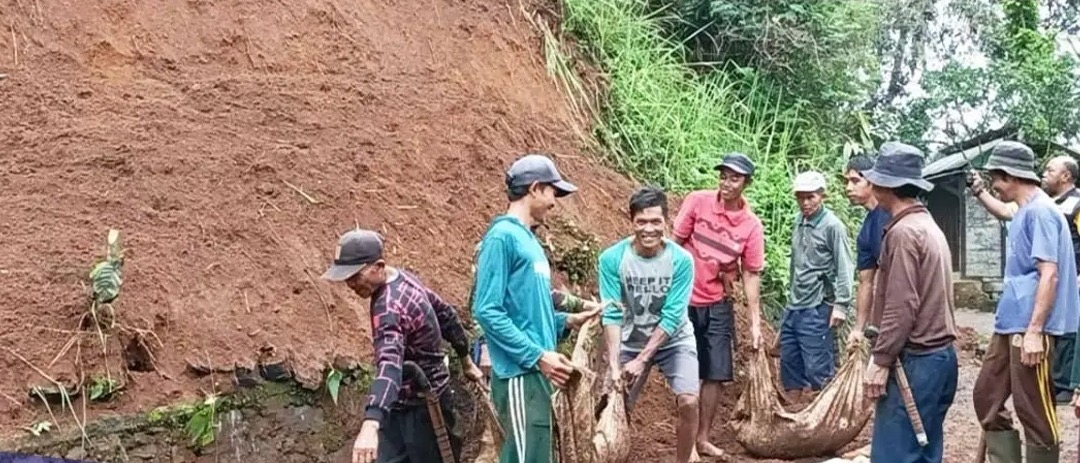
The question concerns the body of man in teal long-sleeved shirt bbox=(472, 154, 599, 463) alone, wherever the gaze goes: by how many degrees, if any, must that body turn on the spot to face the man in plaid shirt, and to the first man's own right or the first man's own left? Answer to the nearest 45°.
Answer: approximately 180°

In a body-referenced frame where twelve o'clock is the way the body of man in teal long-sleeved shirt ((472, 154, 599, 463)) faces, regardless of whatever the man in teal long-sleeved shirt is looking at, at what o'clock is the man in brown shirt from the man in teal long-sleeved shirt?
The man in brown shirt is roughly at 12 o'clock from the man in teal long-sleeved shirt.

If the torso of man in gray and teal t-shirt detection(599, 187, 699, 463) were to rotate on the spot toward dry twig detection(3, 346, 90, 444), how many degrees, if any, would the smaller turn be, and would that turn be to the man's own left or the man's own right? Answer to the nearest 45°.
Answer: approximately 90° to the man's own right

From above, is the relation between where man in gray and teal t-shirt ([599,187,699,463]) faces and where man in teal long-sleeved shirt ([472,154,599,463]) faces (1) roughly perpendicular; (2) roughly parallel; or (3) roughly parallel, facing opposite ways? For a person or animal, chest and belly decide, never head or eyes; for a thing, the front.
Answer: roughly perpendicular

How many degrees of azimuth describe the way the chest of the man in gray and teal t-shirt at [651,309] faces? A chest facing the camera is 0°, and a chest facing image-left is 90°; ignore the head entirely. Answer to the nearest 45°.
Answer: approximately 0°

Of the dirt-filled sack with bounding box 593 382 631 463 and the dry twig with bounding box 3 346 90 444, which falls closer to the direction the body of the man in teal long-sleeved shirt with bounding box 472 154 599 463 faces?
the dirt-filled sack

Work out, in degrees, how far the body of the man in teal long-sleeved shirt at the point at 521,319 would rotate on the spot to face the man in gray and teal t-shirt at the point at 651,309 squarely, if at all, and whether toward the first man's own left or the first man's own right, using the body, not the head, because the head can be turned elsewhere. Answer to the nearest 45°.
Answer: approximately 45° to the first man's own left

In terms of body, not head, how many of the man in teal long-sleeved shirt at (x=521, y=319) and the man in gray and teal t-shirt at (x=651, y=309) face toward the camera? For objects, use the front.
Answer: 1

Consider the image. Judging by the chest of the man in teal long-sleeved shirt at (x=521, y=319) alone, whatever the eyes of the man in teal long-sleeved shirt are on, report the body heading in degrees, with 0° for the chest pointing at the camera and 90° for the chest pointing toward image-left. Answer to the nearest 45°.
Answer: approximately 270°

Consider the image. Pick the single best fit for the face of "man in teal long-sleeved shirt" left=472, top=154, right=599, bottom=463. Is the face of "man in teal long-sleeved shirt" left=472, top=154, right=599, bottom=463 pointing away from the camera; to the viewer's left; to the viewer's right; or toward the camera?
to the viewer's right
